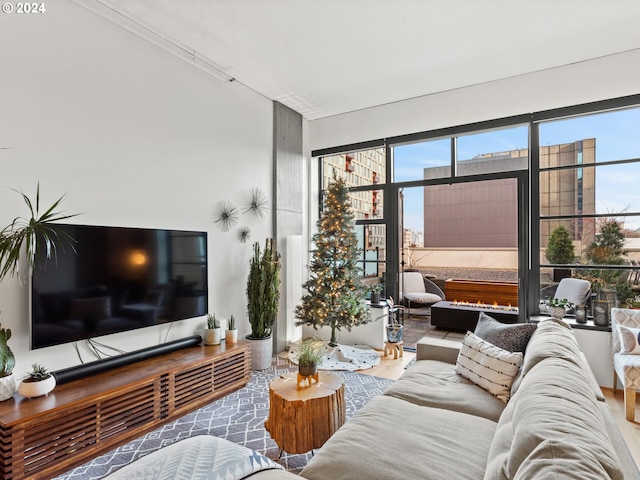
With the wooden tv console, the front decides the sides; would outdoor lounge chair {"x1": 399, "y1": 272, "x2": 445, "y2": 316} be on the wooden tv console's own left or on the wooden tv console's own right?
on the wooden tv console's own left

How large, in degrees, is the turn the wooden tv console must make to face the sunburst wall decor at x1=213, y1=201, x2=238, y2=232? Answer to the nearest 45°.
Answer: approximately 90° to its left

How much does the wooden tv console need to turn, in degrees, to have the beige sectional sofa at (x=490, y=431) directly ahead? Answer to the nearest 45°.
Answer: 0° — it already faces it

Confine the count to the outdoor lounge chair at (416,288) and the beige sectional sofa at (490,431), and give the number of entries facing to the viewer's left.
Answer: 1

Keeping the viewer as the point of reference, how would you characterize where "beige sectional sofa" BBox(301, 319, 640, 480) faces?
facing to the left of the viewer

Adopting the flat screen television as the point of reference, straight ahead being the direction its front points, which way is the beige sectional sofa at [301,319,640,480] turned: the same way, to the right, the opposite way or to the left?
the opposite way

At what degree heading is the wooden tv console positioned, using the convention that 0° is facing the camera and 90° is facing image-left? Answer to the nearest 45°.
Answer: approximately 315°

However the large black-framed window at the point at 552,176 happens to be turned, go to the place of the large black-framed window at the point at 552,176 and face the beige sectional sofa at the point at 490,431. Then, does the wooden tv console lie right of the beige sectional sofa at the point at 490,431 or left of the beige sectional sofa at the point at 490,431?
right

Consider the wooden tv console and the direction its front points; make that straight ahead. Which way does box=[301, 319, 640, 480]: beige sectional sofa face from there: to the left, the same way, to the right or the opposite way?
the opposite way

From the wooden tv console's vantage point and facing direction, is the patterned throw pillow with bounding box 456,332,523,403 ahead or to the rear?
ahead

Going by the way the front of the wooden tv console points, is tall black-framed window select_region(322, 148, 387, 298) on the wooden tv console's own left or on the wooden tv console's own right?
on the wooden tv console's own left

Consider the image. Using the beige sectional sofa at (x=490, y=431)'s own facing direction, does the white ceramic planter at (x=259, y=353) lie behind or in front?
in front
